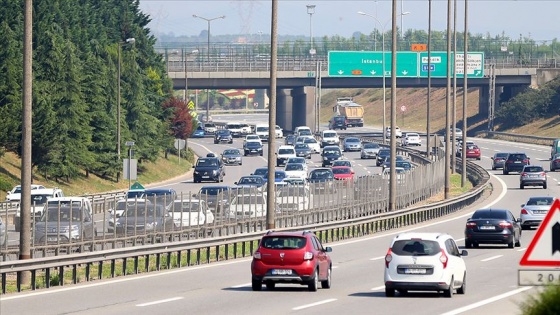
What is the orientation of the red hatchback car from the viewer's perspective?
away from the camera

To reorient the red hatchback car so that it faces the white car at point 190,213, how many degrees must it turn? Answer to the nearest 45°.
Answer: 0° — it already faces it

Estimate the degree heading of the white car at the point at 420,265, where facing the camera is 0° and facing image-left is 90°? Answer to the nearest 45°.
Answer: approximately 180°

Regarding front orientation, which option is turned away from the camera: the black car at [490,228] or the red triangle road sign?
the black car

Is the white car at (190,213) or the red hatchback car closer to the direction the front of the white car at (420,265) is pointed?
the white car

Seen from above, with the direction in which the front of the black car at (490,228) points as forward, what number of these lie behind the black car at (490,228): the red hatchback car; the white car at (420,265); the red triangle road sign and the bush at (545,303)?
4

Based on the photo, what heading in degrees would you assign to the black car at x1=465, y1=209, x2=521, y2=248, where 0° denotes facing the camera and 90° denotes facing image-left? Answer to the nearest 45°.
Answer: approximately 180°

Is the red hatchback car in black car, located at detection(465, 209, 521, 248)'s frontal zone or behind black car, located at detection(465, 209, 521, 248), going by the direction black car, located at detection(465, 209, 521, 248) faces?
behind

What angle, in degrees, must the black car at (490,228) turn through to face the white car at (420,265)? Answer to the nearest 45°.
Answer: approximately 180°

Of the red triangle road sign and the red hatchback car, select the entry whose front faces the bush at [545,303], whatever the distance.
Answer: the red triangle road sign
